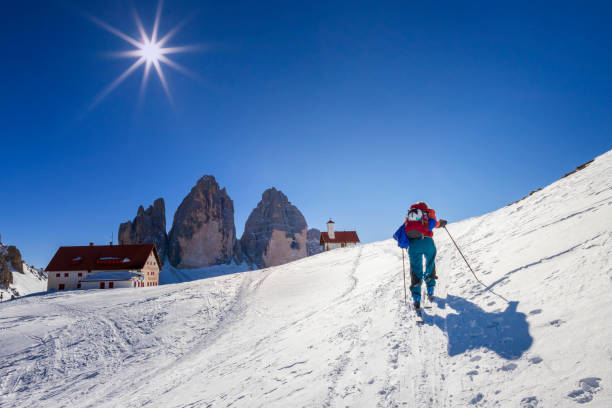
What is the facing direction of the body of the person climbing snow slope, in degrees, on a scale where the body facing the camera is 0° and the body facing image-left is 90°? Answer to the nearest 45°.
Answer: approximately 180°
